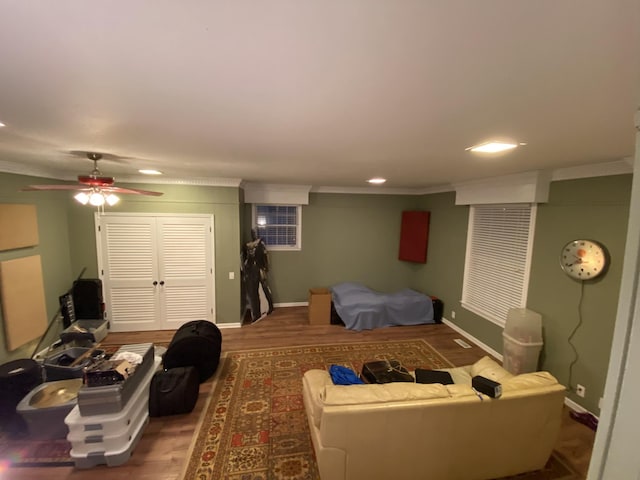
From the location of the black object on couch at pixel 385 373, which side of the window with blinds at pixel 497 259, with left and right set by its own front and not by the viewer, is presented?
front

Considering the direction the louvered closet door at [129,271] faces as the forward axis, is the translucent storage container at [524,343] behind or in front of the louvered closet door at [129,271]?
in front

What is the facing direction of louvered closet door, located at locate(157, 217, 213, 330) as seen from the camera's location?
facing the viewer

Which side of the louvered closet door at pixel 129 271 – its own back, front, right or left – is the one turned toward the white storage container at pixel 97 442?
front

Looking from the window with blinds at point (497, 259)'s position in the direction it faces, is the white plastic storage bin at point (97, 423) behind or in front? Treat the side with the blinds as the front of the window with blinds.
in front

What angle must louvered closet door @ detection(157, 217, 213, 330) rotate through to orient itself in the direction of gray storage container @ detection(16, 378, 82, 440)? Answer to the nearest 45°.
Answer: approximately 45° to its right

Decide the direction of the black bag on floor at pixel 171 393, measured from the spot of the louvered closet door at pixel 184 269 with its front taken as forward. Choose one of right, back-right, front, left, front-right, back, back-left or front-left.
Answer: front

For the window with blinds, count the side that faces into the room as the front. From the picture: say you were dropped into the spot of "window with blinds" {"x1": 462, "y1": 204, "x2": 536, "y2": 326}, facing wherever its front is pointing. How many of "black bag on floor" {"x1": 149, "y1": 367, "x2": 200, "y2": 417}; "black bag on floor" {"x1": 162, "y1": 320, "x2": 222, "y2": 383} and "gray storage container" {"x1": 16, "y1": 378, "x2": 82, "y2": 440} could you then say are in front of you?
3

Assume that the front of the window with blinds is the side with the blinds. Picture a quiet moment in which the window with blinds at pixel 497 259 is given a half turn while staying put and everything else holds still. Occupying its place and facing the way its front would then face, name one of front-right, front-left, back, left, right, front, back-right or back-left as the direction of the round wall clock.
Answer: right

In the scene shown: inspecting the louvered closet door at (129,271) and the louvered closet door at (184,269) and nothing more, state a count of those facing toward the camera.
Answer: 2

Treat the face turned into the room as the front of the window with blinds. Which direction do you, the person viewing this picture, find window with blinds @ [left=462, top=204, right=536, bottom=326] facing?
facing the viewer and to the left of the viewer

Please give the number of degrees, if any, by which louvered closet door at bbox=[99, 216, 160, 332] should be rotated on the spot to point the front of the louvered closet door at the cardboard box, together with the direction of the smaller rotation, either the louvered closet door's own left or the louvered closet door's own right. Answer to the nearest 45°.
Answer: approximately 45° to the louvered closet door's own left

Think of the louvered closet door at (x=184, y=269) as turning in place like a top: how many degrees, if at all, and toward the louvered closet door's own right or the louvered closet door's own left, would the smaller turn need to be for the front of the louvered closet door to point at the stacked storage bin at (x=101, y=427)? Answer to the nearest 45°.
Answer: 0° — it already faces it
